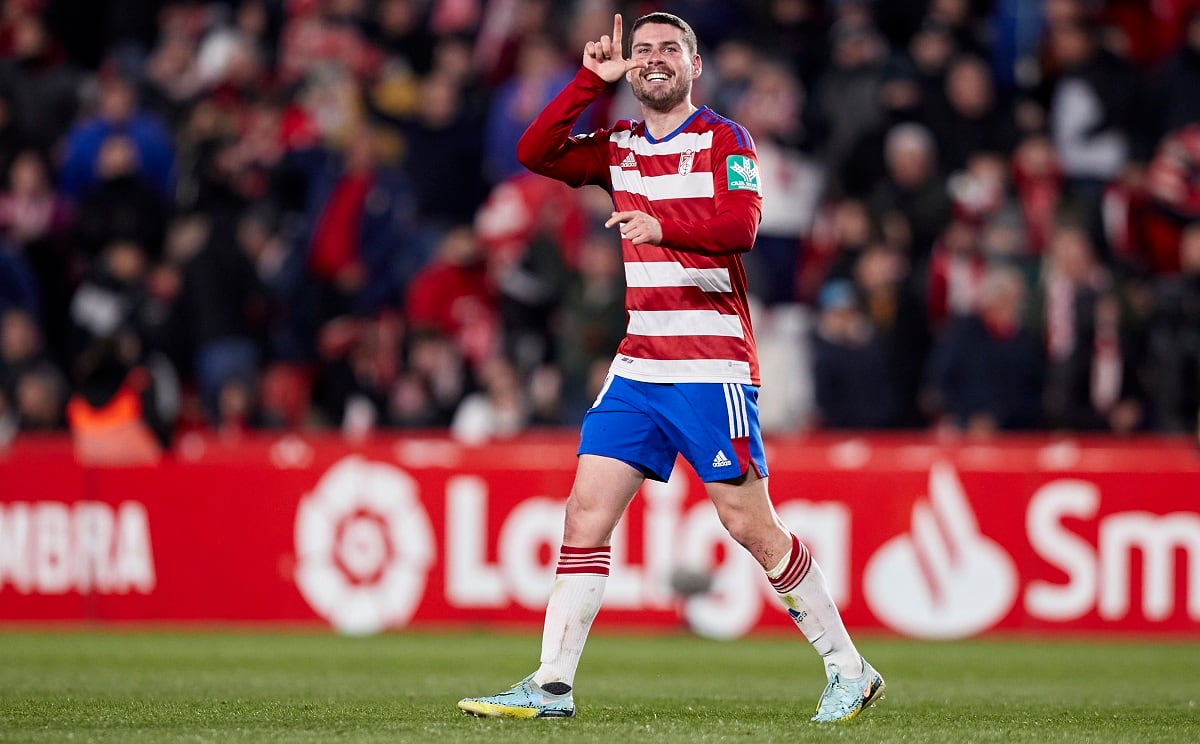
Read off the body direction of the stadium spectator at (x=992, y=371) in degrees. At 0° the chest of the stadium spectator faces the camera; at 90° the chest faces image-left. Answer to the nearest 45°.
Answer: approximately 0°

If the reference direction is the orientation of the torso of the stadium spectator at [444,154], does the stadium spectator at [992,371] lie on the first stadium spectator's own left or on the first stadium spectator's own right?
on the first stadium spectator's own left

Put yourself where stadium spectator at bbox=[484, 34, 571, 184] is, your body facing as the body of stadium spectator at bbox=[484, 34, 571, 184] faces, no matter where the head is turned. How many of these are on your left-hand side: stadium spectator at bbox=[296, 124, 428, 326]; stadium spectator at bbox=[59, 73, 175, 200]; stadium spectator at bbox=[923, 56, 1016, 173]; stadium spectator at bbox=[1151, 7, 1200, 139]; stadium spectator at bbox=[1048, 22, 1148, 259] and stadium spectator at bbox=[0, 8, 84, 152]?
3

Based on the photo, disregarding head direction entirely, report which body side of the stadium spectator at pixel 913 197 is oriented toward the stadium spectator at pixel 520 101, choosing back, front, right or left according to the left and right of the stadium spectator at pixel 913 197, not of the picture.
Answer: right

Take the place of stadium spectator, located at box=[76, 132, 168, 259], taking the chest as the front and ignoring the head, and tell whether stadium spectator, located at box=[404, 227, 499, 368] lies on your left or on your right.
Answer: on your left

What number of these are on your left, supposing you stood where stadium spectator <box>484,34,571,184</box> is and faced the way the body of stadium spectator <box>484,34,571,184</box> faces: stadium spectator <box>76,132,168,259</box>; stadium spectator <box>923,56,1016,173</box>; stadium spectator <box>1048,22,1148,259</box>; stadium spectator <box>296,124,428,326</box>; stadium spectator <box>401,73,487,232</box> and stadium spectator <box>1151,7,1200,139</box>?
3
